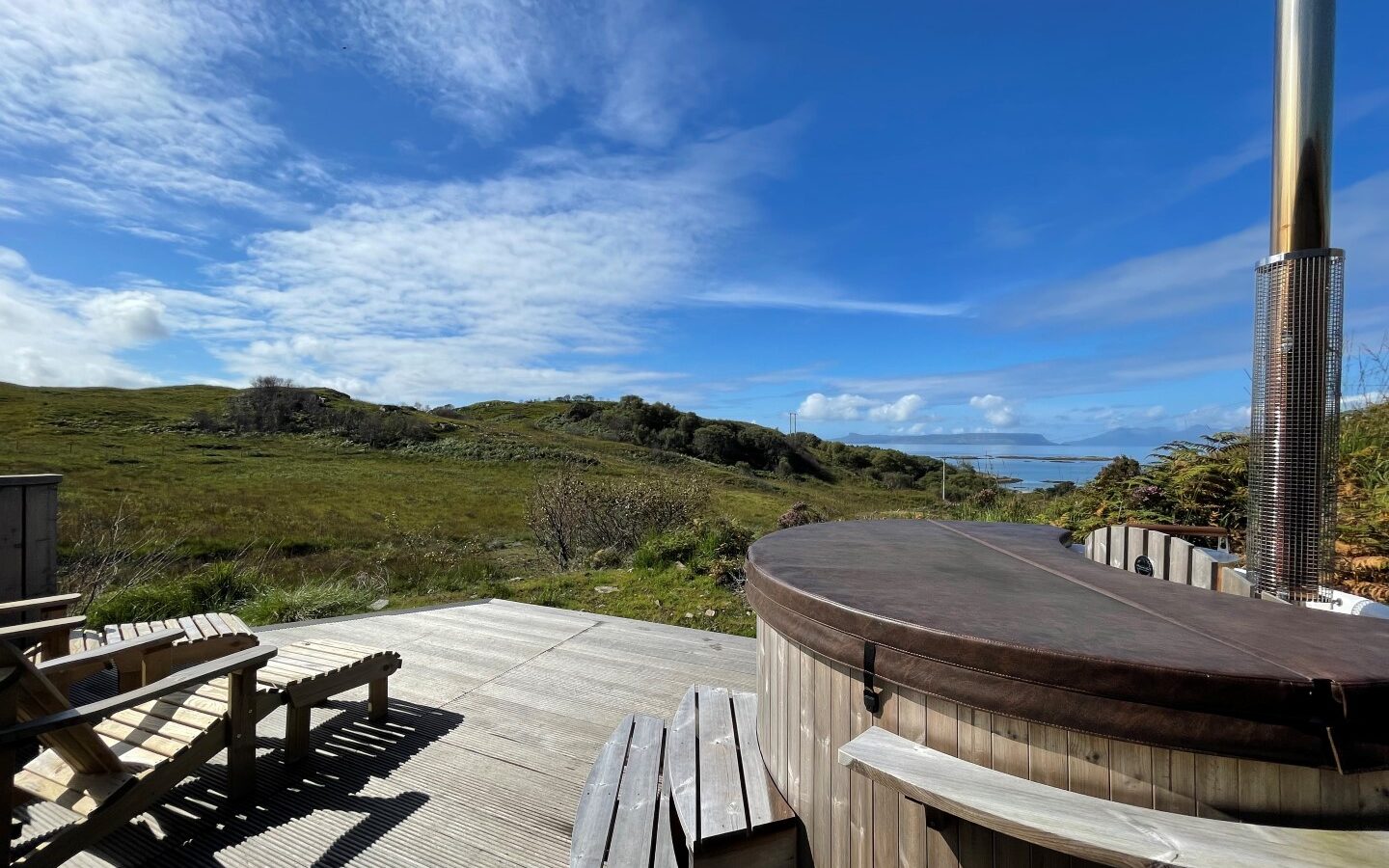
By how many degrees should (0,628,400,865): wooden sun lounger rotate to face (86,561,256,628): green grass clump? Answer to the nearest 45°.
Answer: approximately 45° to its left

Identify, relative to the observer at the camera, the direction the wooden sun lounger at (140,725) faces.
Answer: facing away from the viewer and to the right of the viewer

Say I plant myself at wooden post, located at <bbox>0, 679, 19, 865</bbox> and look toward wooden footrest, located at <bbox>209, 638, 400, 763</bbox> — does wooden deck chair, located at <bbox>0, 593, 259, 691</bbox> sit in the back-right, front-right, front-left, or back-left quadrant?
front-left

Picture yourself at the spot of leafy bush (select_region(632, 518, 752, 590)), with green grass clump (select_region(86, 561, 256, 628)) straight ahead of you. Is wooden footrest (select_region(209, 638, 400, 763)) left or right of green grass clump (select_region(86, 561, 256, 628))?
left

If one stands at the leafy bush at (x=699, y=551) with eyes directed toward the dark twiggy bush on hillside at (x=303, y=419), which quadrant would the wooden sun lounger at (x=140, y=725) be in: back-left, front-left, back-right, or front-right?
back-left

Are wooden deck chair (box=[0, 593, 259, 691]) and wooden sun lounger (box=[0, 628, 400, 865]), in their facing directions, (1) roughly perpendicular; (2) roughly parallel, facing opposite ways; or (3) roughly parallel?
roughly parallel

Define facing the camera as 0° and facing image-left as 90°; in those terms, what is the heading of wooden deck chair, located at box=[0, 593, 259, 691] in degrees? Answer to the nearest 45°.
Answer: approximately 225°

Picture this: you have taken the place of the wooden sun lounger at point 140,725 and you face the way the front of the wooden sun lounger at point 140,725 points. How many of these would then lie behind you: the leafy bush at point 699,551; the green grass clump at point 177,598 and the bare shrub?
0

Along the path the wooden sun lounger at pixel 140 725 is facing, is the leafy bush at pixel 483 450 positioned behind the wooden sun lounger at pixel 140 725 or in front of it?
in front

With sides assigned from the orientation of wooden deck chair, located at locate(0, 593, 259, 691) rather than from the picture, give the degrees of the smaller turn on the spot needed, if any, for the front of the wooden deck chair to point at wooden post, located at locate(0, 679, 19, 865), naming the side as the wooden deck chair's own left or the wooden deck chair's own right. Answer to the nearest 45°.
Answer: approximately 135° to the wooden deck chair's own right

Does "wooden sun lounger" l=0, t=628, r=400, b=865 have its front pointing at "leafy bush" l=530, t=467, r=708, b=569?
yes

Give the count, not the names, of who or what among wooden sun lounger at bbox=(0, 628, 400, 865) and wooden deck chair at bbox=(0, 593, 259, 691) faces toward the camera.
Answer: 0
